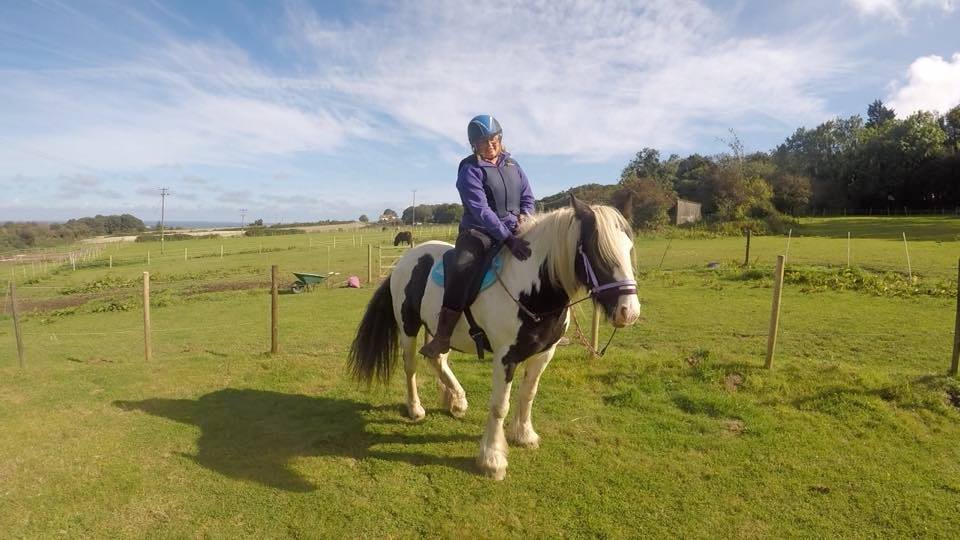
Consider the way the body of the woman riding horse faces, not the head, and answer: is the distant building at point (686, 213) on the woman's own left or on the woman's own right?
on the woman's own left

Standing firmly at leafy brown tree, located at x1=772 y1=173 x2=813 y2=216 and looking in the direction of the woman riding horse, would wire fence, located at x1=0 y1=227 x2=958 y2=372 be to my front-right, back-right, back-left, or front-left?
front-right

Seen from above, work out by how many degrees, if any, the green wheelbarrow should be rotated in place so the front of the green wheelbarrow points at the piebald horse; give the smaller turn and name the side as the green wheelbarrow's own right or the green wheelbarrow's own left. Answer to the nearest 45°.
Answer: approximately 90° to the green wheelbarrow's own left

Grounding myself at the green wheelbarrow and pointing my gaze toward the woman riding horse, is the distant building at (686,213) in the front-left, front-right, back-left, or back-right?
back-left

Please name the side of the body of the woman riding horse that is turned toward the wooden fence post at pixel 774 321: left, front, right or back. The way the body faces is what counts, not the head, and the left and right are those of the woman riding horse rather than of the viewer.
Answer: left

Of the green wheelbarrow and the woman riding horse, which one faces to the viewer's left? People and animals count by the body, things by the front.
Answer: the green wheelbarrow

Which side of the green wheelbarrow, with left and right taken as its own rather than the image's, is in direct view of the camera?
left

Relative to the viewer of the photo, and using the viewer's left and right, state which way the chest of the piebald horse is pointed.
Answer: facing the viewer and to the right of the viewer

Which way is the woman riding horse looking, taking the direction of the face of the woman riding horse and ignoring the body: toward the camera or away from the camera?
toward the camera

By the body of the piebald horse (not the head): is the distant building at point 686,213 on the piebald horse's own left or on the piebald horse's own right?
on the piebald horse's own left

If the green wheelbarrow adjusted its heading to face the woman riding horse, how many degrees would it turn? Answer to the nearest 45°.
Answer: approximately 90° to its left
